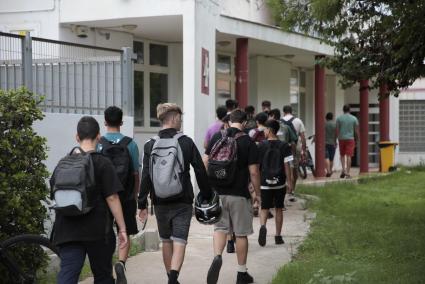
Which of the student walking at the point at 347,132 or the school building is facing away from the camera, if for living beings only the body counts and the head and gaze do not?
the student walking

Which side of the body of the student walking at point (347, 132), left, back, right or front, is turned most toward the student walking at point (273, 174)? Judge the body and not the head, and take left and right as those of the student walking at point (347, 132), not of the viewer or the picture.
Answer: back

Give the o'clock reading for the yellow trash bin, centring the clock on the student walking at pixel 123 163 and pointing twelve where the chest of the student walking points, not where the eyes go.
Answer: The yellow trash bin is roughly at 1 o'clock from the student walking.

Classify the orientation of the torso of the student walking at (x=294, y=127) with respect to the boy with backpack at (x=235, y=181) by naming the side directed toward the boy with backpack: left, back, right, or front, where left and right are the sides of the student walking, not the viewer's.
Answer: back

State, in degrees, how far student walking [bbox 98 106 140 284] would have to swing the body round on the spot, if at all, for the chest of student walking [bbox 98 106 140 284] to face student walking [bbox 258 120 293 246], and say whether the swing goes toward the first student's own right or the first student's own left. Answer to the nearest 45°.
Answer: approximately 45° to the first student's own right

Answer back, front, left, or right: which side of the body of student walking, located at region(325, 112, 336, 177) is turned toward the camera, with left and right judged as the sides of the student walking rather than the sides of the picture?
back

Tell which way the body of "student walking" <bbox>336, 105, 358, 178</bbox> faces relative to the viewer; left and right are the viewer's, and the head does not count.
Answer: facing away from the viewer

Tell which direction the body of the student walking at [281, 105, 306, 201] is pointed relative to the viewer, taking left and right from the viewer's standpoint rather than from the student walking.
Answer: facing away from the viewer

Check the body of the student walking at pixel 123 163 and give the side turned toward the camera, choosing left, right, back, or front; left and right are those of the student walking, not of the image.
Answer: back

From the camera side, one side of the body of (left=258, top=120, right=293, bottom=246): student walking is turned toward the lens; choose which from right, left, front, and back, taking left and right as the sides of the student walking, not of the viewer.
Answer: back

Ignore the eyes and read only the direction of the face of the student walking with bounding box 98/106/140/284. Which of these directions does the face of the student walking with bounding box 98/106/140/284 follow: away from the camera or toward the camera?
away from the camera

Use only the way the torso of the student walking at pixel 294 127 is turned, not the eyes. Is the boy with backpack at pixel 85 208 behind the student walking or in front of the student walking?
behind

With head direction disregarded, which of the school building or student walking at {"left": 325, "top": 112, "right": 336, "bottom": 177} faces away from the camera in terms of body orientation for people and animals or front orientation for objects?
the student walking
